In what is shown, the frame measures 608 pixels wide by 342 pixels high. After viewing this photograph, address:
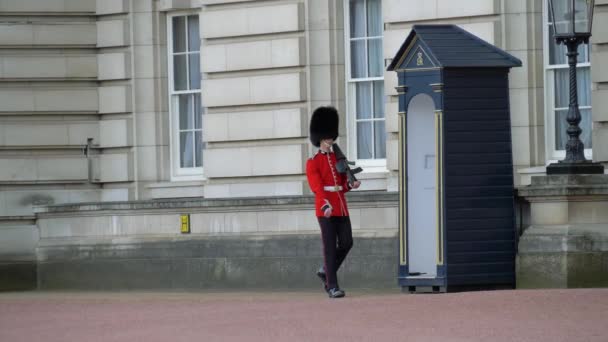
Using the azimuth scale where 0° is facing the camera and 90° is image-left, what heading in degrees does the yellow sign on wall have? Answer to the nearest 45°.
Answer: approximately 0°

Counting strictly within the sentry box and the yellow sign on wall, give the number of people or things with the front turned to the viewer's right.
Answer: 0

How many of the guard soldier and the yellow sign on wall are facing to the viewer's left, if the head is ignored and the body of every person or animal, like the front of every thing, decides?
0

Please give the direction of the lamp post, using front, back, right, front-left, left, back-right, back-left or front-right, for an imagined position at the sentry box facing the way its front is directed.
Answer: back-left

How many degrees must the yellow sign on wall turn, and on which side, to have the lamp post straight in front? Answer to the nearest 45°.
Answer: approximately 45° to its left

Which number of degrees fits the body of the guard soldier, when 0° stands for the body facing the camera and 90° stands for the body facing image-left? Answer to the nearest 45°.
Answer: approximately 315°

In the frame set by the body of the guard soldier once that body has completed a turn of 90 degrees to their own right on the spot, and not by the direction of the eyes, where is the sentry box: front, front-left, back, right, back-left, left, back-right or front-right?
back-left
